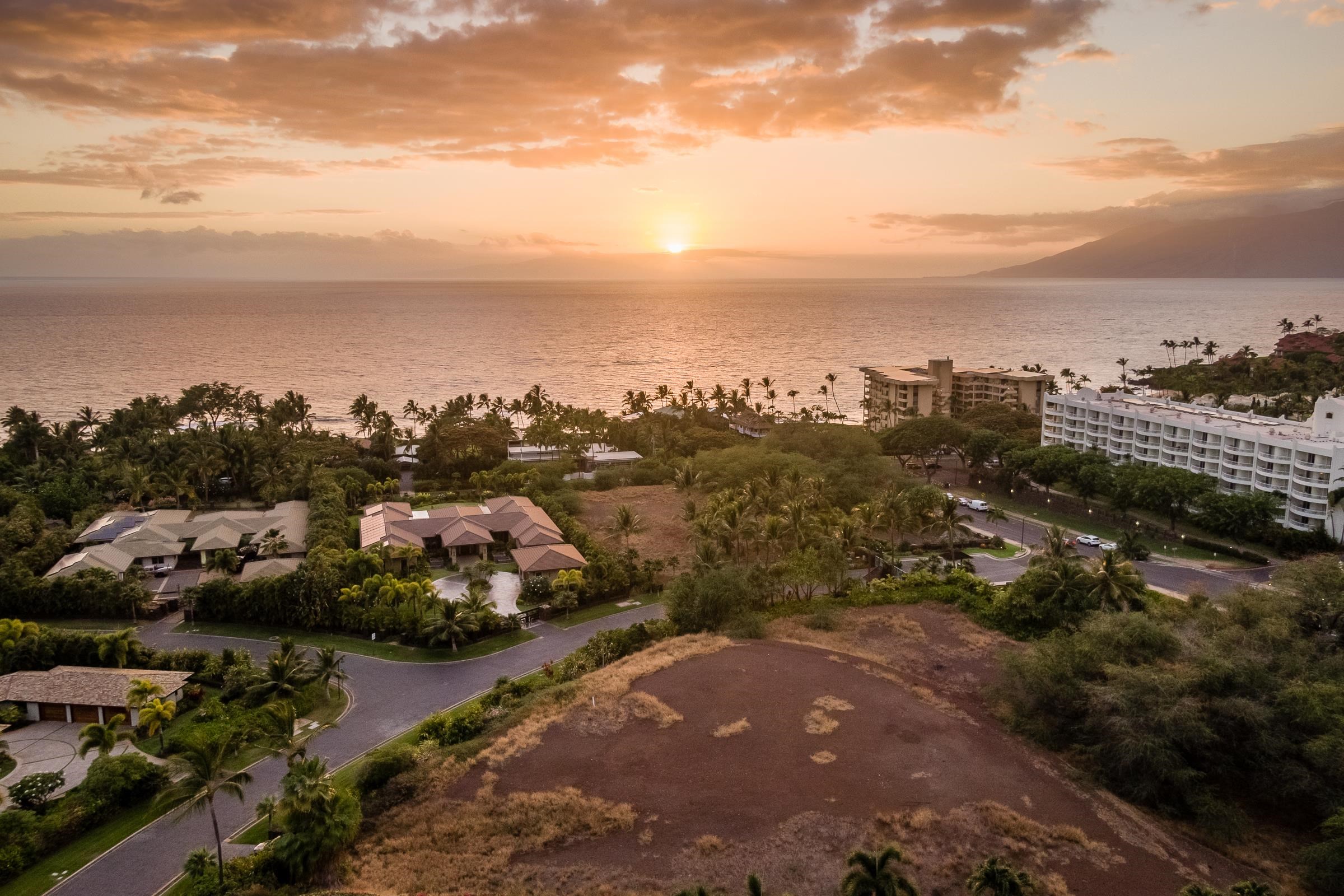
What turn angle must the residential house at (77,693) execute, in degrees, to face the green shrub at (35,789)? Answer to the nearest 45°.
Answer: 0° — it already faces it

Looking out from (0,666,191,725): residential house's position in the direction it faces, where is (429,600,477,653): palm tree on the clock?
The palm tree is roughly at 9 o'clock from the residential house.

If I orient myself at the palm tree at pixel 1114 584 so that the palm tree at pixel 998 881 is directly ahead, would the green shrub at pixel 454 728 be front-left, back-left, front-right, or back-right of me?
front-right

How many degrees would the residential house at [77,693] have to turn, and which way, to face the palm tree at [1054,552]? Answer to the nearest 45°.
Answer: approximately 90° to its left

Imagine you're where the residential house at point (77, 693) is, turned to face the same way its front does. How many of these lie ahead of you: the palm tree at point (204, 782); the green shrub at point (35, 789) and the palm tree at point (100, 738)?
3

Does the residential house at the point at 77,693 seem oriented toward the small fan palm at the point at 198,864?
yes

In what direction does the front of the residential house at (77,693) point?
toward the camera

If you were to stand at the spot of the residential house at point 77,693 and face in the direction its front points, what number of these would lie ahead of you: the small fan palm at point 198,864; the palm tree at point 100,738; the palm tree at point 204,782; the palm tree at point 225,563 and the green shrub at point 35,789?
4

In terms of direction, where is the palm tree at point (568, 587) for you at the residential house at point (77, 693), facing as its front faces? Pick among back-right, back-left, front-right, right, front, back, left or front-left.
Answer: left

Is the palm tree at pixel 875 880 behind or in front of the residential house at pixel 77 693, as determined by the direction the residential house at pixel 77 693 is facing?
in front

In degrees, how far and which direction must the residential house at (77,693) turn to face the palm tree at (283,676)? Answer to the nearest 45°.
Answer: approximately 45° to its left

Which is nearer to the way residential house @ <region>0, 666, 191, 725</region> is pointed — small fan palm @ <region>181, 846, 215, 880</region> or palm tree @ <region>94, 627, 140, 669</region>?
the small fan palm

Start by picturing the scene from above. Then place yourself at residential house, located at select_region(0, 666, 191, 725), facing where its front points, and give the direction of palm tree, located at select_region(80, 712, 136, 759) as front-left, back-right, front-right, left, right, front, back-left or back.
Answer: front

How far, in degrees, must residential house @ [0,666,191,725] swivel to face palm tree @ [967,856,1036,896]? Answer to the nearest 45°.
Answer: approximately 45° to its left

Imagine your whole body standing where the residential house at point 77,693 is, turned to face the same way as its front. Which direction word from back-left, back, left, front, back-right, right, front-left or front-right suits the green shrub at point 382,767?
front-left

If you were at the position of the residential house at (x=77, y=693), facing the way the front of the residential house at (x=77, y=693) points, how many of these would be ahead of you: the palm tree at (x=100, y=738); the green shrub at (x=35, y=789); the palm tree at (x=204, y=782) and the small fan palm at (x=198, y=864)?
4

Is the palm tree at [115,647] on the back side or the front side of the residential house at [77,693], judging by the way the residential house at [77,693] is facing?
on the back side
